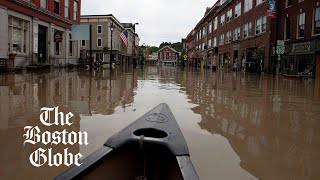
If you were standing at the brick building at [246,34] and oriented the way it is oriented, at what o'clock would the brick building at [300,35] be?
the brick building at [300,35] is roughly at 10 o'clock from the brick building at [246,34].

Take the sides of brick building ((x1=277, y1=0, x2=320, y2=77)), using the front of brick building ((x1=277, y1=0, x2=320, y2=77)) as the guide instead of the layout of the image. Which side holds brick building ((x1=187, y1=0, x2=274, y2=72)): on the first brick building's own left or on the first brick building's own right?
on the first brick building's own right

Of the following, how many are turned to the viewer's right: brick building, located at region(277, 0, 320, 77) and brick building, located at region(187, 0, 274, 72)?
0

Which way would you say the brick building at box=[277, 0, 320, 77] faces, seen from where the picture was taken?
facing the viewer and to the left of the viewer
